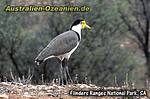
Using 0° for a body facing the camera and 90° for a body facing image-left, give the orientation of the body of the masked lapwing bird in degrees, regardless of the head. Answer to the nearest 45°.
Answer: approximately 270°
